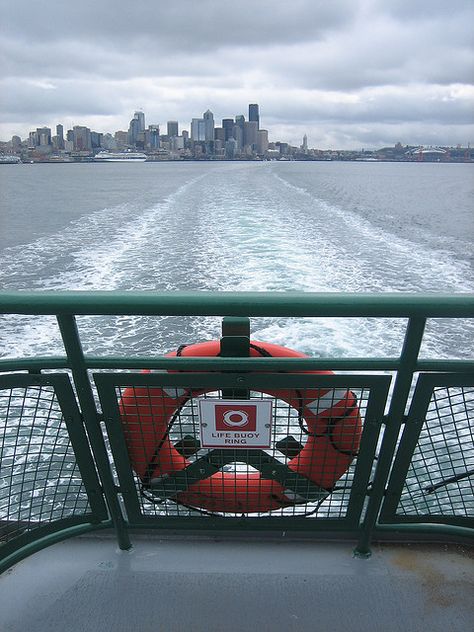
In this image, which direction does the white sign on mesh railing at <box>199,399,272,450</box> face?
toward the camera
